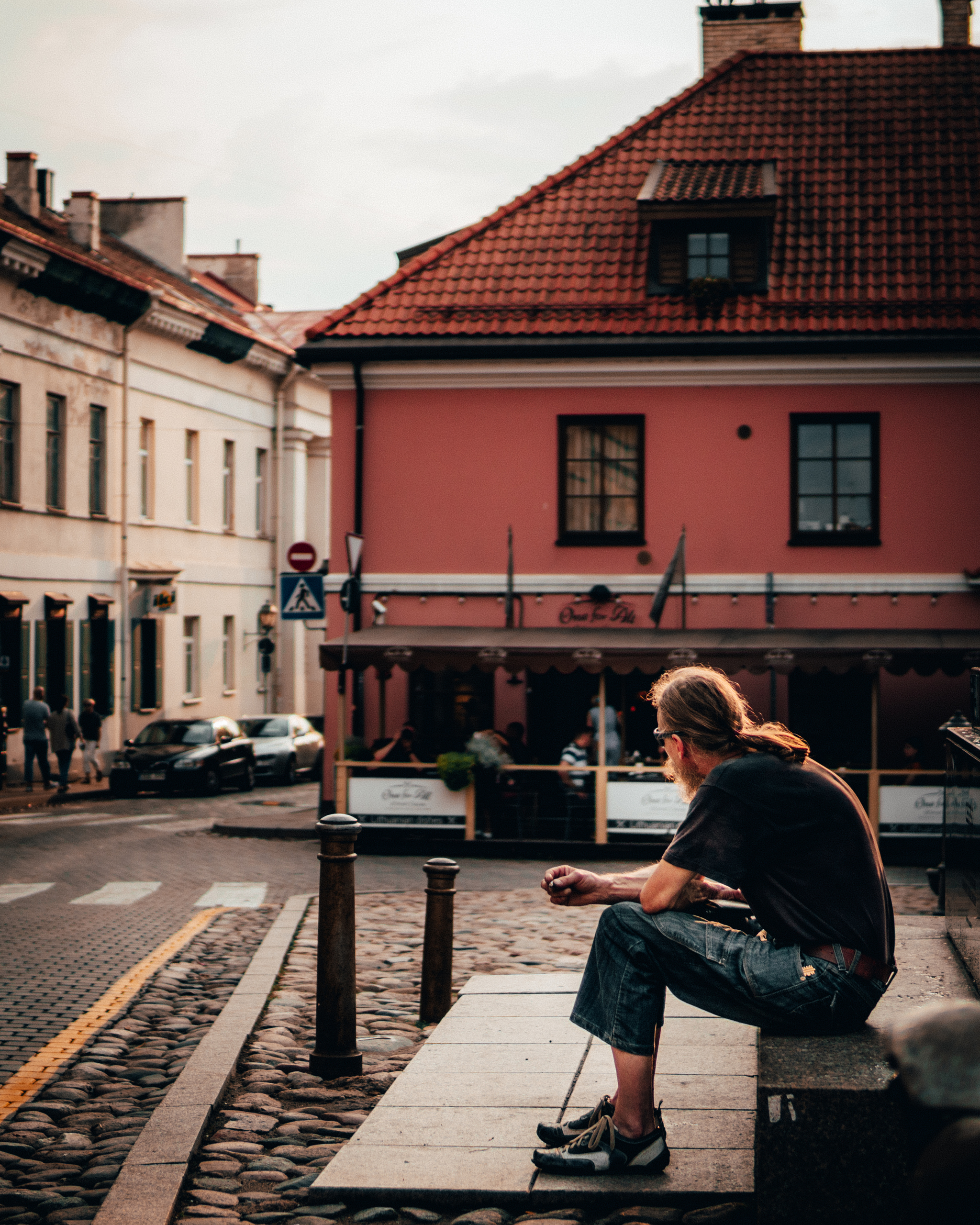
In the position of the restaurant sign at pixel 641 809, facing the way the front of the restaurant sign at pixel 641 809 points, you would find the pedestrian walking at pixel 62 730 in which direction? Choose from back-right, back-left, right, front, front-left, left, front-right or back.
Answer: back-right

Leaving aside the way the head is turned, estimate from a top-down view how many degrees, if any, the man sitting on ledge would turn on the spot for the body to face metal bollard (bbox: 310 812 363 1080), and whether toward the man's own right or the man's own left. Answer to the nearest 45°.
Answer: approximately 45° to the man's own right

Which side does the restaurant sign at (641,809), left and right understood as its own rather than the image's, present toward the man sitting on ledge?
front

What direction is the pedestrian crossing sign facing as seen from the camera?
toward the camera

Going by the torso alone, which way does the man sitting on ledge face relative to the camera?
to the viewer's left

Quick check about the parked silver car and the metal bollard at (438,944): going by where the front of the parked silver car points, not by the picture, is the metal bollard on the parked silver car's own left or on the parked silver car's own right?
on the parked silver car's own left

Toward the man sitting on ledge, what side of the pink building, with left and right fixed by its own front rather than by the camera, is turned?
front

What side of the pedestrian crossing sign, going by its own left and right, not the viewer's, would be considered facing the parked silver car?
back
